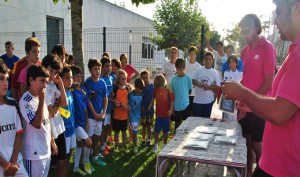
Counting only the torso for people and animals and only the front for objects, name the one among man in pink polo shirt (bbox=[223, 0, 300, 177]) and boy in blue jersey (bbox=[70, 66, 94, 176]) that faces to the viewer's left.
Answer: the man in pink polo shirt

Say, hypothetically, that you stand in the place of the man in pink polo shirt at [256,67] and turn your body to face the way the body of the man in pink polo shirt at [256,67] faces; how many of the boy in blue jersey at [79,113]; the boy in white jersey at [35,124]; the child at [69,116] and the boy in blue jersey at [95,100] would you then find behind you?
0

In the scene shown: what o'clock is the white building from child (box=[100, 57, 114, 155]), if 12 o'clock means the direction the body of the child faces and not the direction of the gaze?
The white building is roughly at 7 o'clock from the child.

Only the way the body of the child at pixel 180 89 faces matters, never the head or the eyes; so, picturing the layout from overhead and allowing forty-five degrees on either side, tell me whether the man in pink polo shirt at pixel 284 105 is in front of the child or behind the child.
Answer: in front

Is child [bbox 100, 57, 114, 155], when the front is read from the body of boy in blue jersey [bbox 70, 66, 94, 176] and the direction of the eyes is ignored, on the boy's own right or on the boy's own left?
on the boy's own left

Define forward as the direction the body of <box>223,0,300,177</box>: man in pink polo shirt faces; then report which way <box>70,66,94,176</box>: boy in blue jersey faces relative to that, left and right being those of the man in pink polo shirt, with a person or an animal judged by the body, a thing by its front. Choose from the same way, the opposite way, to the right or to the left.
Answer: the opposite way

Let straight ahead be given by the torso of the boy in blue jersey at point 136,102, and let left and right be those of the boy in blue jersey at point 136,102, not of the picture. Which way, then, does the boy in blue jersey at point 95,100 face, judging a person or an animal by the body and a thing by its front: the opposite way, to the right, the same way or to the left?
the same way

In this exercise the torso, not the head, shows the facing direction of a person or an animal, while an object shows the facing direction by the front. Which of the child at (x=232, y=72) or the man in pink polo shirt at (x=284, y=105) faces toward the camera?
the child

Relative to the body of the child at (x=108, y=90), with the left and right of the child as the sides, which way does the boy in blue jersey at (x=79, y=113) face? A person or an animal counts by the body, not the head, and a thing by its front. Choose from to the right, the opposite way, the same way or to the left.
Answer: the same way

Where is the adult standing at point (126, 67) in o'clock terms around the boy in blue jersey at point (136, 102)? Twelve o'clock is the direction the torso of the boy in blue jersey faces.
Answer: The adult standing is roughly at 7 o'clock from the boy in blue jersey.

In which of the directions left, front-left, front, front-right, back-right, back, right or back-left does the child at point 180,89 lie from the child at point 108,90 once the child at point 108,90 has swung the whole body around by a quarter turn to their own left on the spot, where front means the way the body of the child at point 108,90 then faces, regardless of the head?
front-right

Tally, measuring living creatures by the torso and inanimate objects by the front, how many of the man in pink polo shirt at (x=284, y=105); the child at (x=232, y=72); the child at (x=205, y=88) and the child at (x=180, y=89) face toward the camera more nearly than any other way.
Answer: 3

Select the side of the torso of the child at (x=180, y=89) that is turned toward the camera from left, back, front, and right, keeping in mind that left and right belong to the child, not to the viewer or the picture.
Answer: front

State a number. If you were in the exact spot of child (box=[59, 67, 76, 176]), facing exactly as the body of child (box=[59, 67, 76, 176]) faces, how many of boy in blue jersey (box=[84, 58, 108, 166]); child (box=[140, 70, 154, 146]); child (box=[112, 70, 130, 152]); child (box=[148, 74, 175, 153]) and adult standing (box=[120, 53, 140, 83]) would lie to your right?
0

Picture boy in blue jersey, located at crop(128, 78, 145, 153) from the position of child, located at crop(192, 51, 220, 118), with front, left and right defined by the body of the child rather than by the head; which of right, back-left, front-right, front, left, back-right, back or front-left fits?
right

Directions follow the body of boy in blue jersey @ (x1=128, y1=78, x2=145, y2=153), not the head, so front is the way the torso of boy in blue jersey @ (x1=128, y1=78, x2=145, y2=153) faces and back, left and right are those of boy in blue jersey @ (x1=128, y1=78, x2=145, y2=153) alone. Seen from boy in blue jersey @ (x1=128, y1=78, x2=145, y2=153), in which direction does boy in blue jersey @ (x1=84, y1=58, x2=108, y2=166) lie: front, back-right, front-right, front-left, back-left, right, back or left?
right
